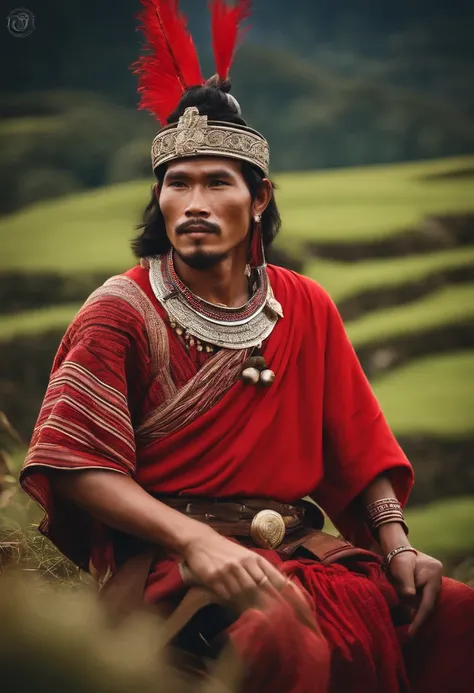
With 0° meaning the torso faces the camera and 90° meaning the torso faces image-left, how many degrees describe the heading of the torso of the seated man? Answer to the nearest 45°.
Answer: approximately 315°

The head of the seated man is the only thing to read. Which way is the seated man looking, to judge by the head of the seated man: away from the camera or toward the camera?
toward the camera
